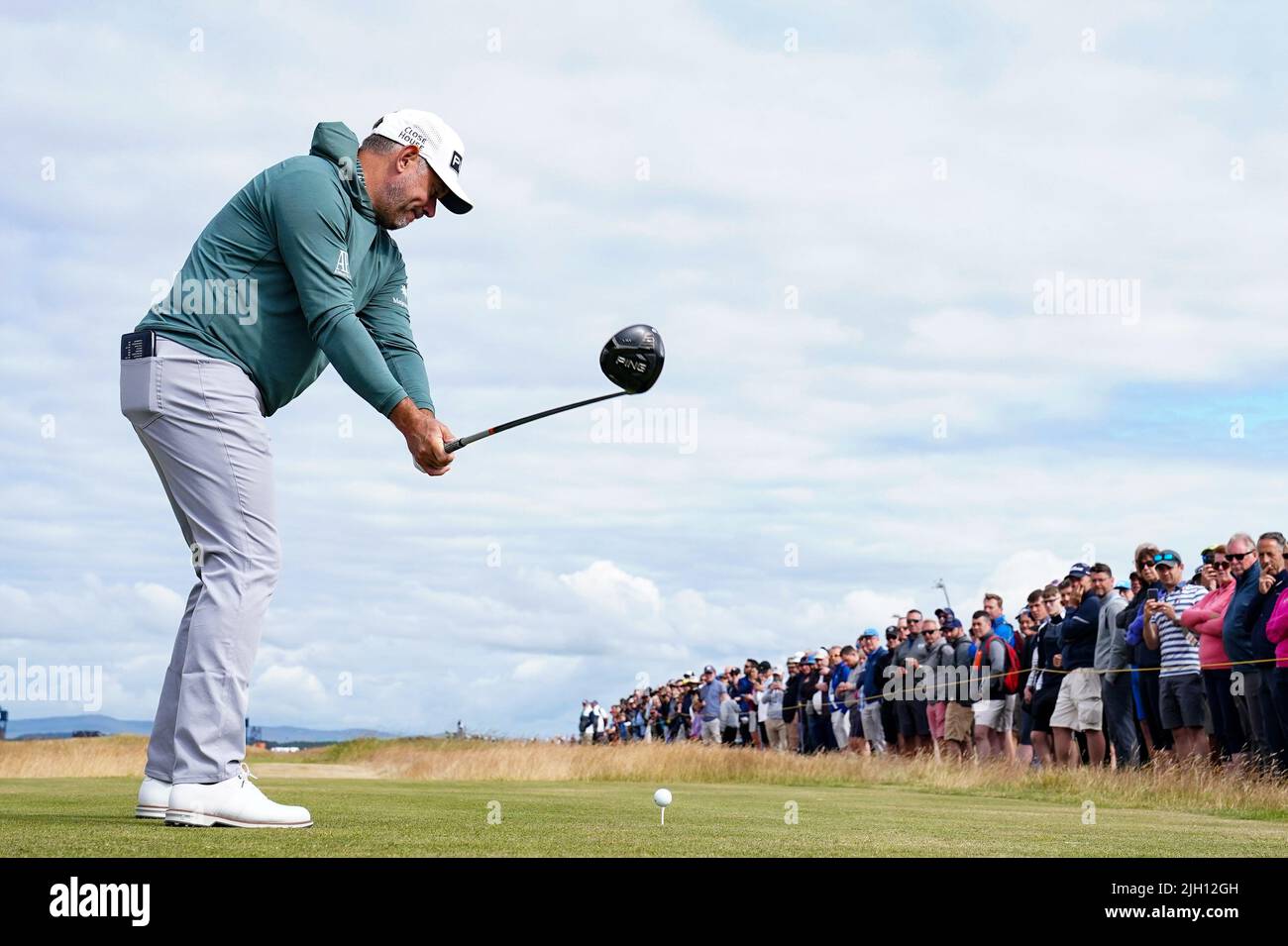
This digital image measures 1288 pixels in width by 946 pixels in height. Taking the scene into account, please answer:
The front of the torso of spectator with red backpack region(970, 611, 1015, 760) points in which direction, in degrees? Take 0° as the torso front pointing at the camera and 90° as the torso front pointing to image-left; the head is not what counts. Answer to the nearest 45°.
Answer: approximately 45°

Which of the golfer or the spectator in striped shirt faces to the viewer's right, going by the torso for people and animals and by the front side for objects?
the golfer

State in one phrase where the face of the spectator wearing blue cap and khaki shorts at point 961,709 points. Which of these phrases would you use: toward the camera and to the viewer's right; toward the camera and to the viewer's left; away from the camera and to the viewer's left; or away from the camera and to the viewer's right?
toward the camera and to the viewer's left

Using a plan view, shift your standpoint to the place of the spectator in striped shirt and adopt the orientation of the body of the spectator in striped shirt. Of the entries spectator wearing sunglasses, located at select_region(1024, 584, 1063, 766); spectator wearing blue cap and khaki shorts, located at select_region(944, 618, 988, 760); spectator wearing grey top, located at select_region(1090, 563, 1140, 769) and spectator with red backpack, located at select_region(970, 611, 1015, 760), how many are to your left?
0

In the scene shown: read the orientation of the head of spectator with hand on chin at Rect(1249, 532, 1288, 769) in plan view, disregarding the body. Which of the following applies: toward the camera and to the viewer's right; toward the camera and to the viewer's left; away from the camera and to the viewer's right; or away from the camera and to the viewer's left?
toward the camera and to the viewer's left

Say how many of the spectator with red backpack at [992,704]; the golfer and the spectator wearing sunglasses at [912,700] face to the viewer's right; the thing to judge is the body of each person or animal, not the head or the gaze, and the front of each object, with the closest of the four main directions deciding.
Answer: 1

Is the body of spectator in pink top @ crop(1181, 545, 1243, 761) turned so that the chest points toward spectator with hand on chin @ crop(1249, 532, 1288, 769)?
no

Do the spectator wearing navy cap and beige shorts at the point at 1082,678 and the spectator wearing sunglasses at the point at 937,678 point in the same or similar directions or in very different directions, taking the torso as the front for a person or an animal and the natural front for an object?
same or similar directions

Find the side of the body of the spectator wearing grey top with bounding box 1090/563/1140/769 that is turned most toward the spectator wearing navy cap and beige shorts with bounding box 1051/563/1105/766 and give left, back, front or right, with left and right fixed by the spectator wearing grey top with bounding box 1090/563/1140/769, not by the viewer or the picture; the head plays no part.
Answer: front

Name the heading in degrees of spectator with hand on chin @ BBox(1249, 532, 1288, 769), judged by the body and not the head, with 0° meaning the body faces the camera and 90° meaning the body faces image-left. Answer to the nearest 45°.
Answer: approximately 45°

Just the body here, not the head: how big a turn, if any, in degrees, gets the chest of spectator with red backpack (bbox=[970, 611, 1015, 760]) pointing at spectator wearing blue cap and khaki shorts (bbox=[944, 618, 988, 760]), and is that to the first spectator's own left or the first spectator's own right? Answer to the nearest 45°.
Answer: approximately 90° to the first spectator's own right

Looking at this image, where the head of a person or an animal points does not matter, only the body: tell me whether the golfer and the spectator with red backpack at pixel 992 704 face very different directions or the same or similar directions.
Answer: very different directions

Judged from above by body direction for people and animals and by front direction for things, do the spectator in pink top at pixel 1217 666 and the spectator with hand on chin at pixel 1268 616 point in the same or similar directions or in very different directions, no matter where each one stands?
same or similar directions

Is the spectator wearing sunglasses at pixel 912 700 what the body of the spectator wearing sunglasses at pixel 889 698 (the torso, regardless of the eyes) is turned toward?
no

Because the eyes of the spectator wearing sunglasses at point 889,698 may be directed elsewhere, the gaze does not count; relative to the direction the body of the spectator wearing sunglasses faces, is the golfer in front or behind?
in front

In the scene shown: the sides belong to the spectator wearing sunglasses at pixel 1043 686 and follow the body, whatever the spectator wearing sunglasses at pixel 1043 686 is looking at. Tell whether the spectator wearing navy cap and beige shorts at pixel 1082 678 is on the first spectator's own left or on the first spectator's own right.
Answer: on the first spectator's own left

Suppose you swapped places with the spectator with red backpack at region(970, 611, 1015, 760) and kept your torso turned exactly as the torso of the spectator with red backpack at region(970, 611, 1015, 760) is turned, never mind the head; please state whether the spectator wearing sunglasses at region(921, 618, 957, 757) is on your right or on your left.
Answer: on your right

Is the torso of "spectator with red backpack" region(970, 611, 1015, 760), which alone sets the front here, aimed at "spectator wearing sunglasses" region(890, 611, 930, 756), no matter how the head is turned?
no

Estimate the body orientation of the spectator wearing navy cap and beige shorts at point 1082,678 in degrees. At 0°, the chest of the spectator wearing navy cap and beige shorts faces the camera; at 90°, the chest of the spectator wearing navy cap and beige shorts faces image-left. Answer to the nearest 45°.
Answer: approximately 45°
